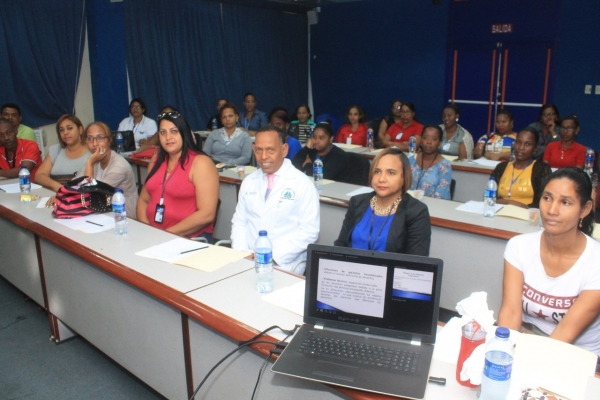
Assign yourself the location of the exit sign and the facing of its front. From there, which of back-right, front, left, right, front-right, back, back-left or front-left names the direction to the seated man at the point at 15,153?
front-right

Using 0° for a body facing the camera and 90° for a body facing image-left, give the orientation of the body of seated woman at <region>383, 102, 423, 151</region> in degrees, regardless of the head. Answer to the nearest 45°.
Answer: approximately 45°

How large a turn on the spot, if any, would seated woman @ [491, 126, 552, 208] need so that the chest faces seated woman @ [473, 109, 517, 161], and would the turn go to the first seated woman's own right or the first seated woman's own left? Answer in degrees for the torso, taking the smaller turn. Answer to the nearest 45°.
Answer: approximately 135° to the first seated woman's own right

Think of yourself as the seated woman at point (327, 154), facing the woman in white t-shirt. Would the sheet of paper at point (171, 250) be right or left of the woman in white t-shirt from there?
right

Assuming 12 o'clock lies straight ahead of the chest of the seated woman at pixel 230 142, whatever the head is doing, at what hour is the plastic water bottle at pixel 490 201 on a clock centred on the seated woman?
The plastic water bottle is roughly at 11 o'clock from the seated woman.
